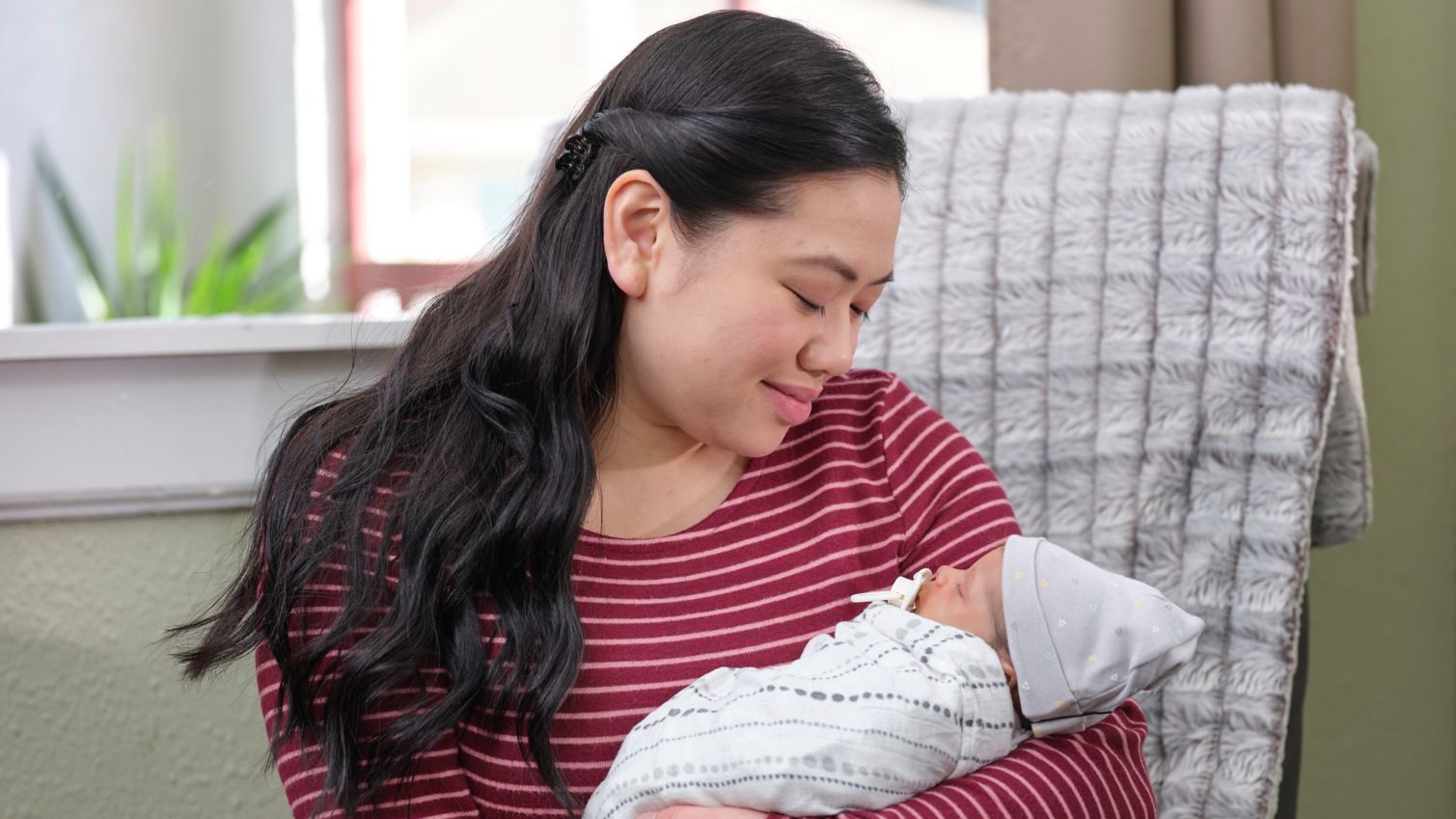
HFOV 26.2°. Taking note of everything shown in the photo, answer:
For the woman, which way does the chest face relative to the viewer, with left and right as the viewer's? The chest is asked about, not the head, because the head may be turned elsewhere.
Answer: facing the viewer and to the right of the viewer

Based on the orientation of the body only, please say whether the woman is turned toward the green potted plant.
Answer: no
